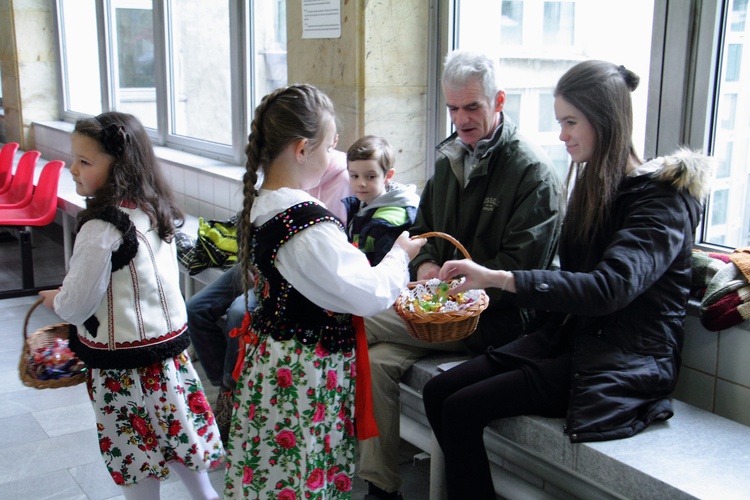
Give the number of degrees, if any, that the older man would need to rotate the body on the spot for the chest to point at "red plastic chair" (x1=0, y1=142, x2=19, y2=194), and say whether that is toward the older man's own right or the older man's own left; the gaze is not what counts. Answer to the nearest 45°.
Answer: approximately 90° to the older man's own right

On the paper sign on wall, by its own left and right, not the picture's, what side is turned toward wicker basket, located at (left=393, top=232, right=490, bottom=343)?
front

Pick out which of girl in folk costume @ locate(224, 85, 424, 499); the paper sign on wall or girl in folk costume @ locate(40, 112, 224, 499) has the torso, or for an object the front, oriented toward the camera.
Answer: the paper sign on wall

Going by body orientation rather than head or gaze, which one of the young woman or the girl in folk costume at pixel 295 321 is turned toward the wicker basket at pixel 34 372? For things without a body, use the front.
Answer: the young woman

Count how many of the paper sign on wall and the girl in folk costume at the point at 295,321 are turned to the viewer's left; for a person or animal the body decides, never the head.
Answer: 0

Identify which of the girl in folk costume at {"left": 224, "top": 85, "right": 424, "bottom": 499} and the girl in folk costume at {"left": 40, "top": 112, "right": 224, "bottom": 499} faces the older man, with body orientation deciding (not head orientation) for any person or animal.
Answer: the girl in folk costume at {"left": 224, "top": 85, "right": 424, "bottom": 499}

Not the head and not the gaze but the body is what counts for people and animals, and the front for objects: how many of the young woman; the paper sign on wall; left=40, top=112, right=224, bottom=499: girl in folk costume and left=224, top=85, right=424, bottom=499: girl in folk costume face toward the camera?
1

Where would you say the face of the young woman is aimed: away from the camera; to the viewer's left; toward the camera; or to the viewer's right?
to the viewer's left

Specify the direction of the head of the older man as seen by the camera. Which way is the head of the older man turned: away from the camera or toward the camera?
toward the camera

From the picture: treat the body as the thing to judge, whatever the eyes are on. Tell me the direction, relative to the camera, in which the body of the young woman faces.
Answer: to the viewer's left

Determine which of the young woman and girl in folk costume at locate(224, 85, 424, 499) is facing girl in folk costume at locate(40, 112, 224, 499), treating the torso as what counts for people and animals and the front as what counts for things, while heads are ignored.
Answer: the young woman

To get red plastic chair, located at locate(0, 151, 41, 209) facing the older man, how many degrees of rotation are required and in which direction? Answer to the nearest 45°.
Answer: approximately 45° to its left

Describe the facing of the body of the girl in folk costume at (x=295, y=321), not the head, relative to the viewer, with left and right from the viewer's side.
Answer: facing away from the viewer and to the right of the viewer

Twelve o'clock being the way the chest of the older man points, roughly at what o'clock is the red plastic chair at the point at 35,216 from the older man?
The red plastic chair is roughly at 3 o'clock from the older man.

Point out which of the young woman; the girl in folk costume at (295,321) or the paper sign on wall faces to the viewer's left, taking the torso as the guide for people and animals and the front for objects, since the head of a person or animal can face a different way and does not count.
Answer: the young woman
